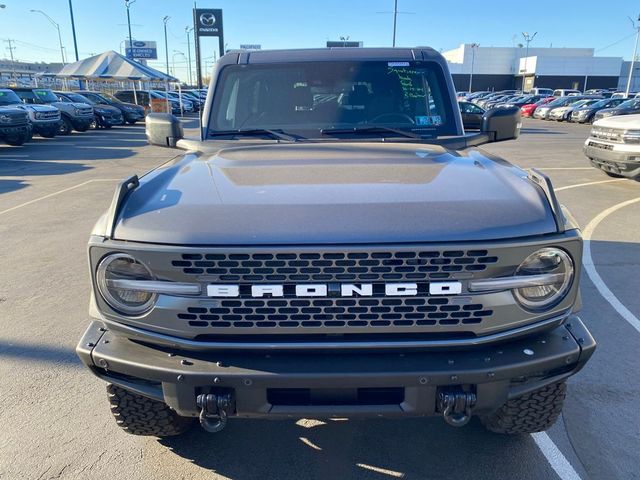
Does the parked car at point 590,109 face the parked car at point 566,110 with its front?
no

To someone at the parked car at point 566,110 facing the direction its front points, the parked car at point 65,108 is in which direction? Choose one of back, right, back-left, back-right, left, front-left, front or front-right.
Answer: front

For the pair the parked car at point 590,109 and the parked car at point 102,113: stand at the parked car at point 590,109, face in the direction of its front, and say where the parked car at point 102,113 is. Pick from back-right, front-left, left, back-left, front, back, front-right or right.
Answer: front

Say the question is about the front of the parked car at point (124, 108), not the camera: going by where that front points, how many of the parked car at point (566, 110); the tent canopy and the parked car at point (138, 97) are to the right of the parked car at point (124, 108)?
0

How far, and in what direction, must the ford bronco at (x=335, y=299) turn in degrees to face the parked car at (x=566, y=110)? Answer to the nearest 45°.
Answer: approximately 135° to its left

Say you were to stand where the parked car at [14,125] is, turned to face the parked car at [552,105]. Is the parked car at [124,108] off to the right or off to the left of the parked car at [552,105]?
left

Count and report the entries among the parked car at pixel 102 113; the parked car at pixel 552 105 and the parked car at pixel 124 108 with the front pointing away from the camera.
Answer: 0

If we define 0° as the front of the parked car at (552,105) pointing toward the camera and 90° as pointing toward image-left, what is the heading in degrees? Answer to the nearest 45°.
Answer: approximately 45°

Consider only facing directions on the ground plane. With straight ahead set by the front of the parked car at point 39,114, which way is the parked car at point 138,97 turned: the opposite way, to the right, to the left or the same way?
the same way

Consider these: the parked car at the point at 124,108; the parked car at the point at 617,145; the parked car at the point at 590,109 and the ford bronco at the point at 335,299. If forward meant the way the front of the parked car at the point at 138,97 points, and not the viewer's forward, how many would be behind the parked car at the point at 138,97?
0

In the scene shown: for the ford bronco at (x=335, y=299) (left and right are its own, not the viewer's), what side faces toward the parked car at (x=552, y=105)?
back

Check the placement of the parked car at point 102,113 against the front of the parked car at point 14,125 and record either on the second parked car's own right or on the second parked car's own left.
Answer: on the second parked car's own left

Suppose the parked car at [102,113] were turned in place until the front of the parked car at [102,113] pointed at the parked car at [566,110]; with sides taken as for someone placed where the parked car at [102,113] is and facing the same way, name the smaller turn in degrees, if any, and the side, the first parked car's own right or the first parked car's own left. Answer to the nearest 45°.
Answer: approximately 45° to the first parked car's own left

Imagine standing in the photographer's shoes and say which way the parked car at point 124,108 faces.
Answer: facing the viewer and to the right of the viewer

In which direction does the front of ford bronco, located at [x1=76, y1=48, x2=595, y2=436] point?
toward the camera

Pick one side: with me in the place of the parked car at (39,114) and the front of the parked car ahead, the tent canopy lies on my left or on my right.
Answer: on my left

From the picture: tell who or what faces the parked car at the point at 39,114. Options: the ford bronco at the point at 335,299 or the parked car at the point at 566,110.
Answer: the parked car at the point at 566,110

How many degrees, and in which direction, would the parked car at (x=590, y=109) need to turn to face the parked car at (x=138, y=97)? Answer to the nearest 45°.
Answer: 0° — it already faces it

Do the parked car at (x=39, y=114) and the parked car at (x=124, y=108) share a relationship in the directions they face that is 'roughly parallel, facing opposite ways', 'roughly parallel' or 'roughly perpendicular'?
roughly parallel

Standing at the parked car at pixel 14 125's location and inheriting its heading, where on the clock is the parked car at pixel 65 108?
the parked car at pixel 65 108 is roughly at 8 o'clock from the parked car at pixel 14 125.

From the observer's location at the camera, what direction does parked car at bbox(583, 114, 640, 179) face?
facing the viewer and to the left of the viewer
